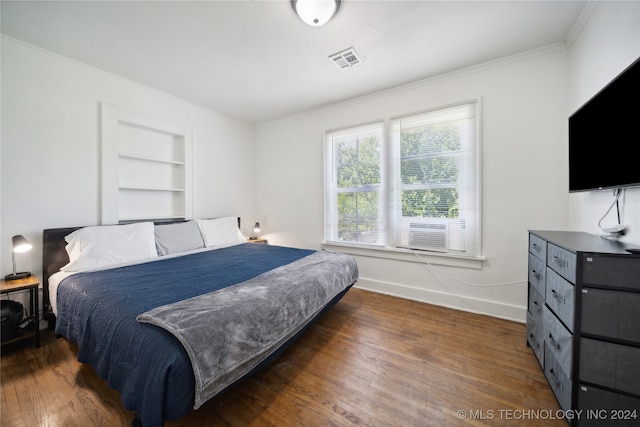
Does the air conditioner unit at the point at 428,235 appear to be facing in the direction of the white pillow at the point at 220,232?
no

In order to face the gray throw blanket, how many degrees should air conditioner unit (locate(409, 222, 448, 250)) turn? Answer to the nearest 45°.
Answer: approximately 45° to its right

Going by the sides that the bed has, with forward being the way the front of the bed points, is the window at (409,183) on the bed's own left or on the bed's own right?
on the bed's own left

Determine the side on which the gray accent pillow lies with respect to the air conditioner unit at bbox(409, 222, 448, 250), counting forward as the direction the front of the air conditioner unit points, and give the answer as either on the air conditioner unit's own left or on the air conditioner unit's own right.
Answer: on the air conditioner unit's own right

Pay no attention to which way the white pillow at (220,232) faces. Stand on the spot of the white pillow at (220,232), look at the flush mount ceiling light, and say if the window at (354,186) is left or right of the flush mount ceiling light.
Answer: left

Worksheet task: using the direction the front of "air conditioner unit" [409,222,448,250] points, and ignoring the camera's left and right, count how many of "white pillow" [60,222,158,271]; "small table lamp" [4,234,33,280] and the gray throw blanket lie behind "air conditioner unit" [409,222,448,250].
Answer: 0

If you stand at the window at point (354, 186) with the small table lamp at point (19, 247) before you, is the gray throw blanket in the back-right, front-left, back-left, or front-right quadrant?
front-left

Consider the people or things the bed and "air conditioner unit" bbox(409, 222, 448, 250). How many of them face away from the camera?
0

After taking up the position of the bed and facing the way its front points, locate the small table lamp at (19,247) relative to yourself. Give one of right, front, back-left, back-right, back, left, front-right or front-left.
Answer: back

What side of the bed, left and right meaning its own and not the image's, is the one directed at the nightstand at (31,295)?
right

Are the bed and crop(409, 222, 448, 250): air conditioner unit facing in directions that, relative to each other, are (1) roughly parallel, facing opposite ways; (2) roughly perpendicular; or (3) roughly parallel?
roughly perpendicular

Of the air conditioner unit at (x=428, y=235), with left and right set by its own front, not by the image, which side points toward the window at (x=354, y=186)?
right

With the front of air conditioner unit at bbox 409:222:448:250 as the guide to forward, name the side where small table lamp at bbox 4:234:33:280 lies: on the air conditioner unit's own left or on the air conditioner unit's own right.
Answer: on the air conditioner unit's own right

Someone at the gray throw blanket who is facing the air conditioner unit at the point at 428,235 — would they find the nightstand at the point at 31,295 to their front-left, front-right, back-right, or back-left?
back-left

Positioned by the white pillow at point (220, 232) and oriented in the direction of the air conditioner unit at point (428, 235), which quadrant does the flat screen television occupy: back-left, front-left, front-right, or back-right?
front-right

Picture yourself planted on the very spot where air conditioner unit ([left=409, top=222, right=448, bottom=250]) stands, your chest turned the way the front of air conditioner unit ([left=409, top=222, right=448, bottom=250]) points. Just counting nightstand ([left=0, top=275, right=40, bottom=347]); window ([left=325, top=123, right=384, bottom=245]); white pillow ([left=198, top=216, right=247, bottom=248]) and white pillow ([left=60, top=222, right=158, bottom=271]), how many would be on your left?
0

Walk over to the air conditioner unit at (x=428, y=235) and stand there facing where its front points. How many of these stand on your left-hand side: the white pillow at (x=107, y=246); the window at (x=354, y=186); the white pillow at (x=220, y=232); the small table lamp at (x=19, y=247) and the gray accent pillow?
0

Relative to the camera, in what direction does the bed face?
facing the viewer and to the right of the viewer

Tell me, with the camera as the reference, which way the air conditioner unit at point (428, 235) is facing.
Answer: facing the viewer
